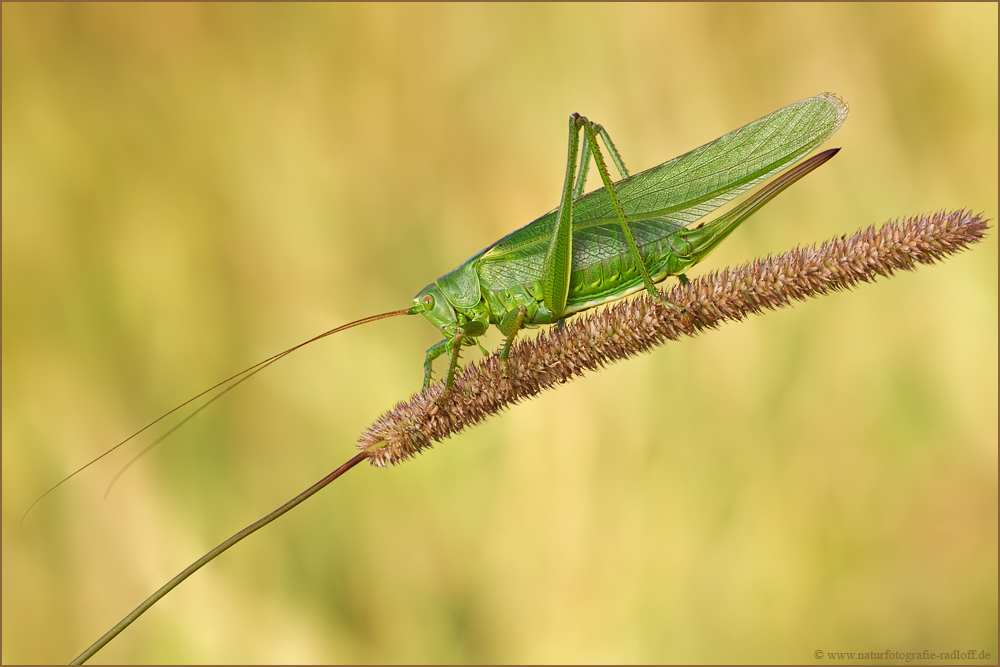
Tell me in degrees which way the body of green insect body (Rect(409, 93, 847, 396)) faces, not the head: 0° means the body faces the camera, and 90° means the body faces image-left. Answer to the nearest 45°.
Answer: approximately 90°
